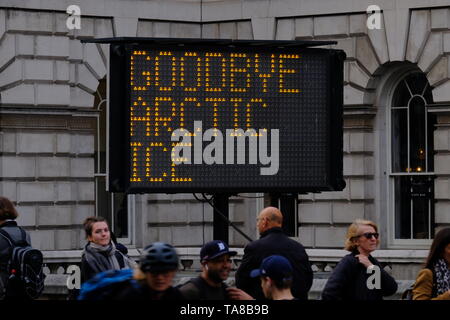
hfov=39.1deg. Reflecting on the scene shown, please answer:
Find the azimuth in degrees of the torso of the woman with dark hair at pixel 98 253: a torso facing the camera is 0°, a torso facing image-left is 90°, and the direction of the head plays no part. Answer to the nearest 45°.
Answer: approximately 315°

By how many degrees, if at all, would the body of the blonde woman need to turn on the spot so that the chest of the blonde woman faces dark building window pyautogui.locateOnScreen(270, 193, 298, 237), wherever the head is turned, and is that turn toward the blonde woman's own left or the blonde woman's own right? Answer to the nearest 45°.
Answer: approximately 135° to the blonde woman's own left

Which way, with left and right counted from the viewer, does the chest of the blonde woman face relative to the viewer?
facing the viewer and to the right of the viewer

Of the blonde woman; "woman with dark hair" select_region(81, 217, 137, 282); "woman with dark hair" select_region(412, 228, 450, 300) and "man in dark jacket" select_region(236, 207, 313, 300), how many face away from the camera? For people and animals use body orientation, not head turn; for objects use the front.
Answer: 1

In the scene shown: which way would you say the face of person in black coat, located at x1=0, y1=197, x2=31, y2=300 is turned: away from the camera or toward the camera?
away from the camera

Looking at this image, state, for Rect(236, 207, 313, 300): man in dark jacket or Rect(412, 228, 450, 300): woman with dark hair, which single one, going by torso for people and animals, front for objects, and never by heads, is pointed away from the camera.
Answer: the man in dark jacket

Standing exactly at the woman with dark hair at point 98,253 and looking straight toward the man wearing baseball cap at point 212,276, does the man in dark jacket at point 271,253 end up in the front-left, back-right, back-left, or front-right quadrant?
front-left

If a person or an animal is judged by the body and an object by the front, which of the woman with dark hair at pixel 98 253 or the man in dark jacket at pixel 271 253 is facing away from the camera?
the man in dark jacket

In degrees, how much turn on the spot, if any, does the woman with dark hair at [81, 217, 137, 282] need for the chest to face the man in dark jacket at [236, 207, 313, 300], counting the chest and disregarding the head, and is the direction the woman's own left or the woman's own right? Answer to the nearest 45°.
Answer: approximately 45° to the woman's own left

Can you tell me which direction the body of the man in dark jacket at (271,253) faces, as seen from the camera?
away from the camera

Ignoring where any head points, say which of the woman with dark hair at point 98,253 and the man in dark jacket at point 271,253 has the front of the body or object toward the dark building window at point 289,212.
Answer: the man in dark jacket

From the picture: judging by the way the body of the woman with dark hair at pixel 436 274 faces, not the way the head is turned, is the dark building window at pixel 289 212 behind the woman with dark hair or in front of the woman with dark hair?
behind
